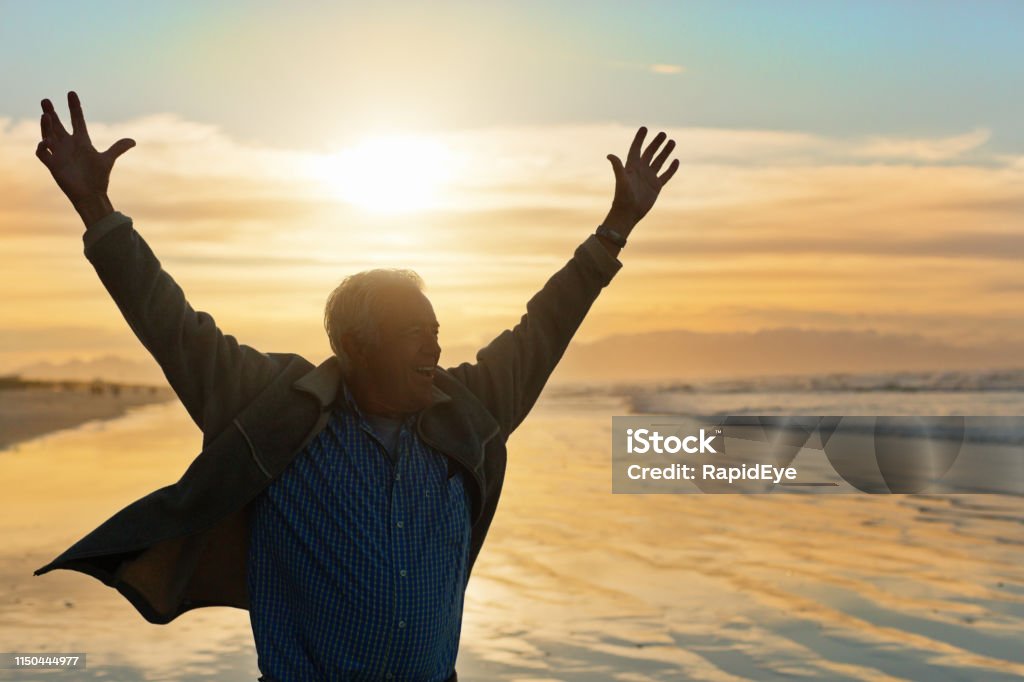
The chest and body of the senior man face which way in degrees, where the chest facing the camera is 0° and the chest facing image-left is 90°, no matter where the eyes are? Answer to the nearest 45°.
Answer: approximately 315°
